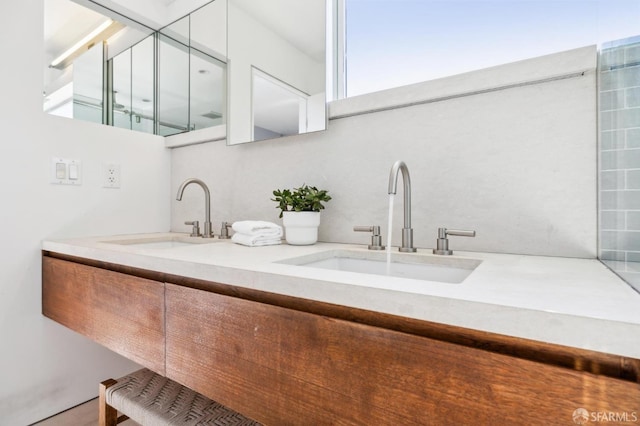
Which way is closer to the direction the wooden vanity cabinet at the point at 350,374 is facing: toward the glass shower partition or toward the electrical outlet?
the electrical outlet

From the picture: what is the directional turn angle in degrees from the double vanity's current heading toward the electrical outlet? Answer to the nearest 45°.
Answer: approximately 90° to its right

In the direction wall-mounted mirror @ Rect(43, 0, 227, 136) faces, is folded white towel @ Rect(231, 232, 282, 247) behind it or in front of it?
in front

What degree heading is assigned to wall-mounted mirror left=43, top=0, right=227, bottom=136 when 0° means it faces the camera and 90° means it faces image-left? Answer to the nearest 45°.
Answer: approximately 315°

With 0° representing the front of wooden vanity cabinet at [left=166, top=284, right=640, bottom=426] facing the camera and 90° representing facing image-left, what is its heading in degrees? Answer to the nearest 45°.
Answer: approximately 45°

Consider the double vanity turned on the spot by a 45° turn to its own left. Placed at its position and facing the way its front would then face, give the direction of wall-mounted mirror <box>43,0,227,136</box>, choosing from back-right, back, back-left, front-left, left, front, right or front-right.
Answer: back-right
